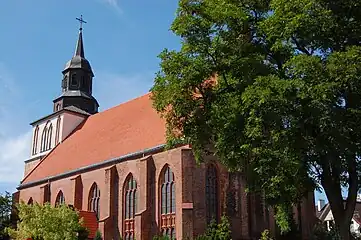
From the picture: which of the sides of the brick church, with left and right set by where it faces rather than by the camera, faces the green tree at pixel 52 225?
left

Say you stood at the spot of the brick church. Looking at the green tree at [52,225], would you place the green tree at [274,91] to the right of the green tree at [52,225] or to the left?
left

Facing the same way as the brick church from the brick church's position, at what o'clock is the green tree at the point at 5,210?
The green tree is roughly at 12 o'clock from the brick church.

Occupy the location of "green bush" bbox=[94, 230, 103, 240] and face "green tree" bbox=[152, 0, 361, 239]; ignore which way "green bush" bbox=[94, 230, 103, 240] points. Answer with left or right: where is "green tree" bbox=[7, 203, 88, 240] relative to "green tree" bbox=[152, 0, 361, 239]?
right

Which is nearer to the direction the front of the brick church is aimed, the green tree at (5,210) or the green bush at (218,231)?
the green tree

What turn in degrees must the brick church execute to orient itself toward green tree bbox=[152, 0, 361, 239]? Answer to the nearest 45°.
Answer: approximately 135° to its left

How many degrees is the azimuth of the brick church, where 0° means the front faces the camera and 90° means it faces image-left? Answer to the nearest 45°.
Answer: approximately 135°

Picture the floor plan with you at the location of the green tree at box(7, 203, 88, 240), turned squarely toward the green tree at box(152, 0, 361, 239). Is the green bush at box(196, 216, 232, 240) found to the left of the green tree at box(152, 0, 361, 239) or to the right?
left
